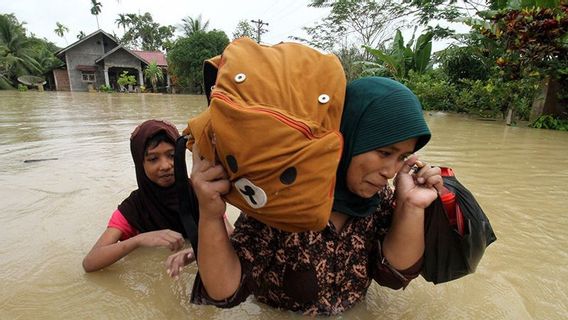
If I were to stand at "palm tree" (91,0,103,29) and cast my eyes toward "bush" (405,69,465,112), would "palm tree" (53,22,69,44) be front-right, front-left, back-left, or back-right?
back-right

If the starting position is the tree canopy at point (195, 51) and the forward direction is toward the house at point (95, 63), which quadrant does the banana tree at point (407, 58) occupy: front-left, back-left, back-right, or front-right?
back-left

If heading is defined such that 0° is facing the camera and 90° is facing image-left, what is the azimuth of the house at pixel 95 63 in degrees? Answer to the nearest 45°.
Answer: approximately 0°

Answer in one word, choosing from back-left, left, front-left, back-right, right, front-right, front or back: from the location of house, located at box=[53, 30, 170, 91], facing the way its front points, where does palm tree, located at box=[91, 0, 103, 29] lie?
back

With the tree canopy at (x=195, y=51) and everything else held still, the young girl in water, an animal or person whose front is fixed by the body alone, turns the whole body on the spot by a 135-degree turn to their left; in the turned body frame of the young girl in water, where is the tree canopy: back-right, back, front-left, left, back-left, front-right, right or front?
front

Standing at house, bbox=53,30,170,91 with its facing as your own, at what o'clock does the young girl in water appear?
The young girl in water is roughly at 12 o'clock from the house.

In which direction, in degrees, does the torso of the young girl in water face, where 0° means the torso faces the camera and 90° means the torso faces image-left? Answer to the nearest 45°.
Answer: approximately 315°

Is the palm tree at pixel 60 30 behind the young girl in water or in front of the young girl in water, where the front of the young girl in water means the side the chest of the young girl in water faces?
behind

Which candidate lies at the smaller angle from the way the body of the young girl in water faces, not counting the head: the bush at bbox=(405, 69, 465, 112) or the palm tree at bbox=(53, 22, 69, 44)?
the bush
